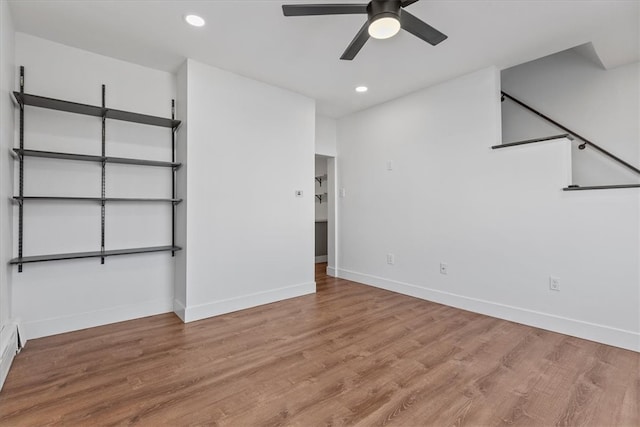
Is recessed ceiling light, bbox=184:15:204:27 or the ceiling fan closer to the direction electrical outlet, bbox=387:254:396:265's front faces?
the recessed ceiling light

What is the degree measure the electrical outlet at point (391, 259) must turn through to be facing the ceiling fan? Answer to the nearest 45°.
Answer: approximately 45° to its left

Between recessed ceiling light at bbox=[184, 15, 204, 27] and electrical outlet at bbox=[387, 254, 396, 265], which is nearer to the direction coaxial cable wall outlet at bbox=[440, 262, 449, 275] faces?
the recessed ceiling light

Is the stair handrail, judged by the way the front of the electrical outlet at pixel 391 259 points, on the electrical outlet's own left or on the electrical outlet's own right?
on the electrical outlet's own left

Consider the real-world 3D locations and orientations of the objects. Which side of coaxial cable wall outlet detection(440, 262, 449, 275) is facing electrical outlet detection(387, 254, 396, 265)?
right

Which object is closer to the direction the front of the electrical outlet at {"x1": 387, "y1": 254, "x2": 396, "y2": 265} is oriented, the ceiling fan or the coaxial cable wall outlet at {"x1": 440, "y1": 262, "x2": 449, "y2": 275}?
the ceiling fan

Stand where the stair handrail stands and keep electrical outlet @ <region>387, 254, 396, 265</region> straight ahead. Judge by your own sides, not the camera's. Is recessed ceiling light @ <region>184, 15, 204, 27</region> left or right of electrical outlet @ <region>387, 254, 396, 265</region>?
left

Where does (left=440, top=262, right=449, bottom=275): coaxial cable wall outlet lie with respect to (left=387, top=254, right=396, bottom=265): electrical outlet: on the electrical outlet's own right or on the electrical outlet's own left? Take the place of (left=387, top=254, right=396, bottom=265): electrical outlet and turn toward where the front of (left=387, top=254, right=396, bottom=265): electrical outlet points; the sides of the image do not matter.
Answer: on the electrical outlet's own left
